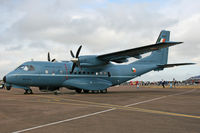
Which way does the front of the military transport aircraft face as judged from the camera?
facing the viewer and to the left of the viewer
